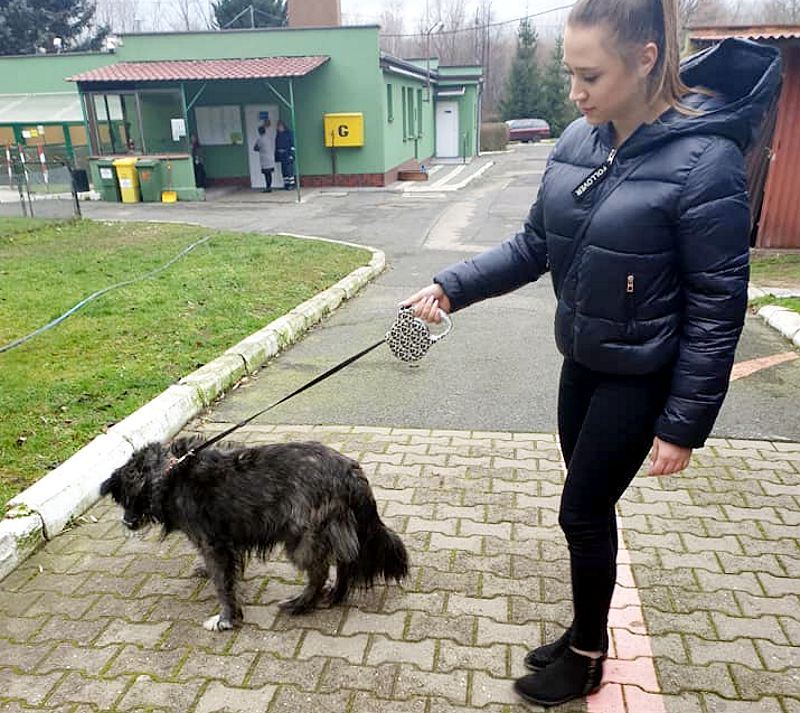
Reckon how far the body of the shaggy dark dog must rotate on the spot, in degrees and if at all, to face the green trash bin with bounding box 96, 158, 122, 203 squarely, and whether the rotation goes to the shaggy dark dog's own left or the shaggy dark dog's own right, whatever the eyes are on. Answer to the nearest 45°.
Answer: approximately 90° to the shaggy dark dog's own right

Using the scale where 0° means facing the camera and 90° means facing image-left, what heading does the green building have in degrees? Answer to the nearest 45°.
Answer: approximately 0°

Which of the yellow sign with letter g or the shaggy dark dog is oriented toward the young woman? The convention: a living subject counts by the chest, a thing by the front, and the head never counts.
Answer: the yellow sign with letter g

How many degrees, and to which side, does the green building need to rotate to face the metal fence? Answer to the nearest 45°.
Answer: approximately 45° to its right

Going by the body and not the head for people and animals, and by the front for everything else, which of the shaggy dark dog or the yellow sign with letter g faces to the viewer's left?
the shaggy dark dog

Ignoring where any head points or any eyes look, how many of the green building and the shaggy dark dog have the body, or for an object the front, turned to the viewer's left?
1

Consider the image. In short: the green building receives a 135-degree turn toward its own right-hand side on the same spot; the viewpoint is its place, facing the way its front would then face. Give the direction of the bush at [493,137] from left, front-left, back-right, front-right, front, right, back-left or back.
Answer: right

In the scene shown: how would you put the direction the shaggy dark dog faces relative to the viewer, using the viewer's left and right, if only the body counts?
facing to the left of the viewer

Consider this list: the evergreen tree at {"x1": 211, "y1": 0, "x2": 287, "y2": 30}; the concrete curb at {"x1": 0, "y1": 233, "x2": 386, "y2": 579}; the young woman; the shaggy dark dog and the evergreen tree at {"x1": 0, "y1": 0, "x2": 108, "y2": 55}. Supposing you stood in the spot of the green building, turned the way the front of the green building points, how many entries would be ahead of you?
3

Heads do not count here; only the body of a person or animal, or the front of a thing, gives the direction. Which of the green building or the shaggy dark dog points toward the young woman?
the green building

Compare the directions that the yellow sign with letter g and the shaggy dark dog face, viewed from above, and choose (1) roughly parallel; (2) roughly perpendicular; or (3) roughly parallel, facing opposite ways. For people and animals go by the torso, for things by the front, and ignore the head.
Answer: roughly perpendicular

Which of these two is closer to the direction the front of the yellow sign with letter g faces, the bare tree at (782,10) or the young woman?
the young woman

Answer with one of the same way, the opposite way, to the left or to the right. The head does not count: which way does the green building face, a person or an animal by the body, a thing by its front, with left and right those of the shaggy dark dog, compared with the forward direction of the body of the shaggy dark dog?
to the left

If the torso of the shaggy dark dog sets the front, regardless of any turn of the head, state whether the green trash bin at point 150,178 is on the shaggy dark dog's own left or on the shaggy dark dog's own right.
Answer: on the shaggy dark dog's own right

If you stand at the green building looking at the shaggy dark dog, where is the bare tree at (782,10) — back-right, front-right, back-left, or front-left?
back-left
